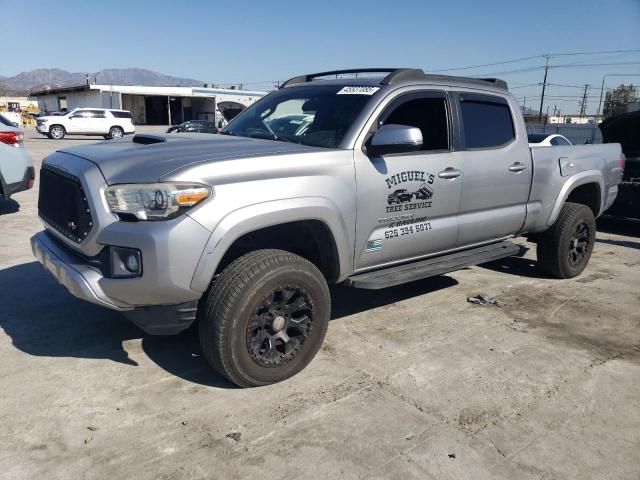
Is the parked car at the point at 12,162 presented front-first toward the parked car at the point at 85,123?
no

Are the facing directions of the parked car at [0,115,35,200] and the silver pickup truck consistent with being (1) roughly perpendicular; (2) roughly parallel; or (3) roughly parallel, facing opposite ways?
roughly parallel

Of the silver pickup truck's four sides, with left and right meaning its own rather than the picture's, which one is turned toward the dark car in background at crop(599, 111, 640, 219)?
back

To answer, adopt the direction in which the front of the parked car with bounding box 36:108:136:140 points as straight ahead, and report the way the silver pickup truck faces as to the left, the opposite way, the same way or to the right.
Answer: the same way

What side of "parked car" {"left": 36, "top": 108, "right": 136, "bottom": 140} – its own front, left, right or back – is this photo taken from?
left

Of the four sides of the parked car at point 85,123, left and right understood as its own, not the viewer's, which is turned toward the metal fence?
back

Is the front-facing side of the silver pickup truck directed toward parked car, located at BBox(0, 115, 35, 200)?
no

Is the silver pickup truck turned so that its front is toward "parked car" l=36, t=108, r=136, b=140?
no

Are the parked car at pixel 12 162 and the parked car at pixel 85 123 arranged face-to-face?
no

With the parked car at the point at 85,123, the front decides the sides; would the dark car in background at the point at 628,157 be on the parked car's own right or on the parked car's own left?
on the parked car's own left
